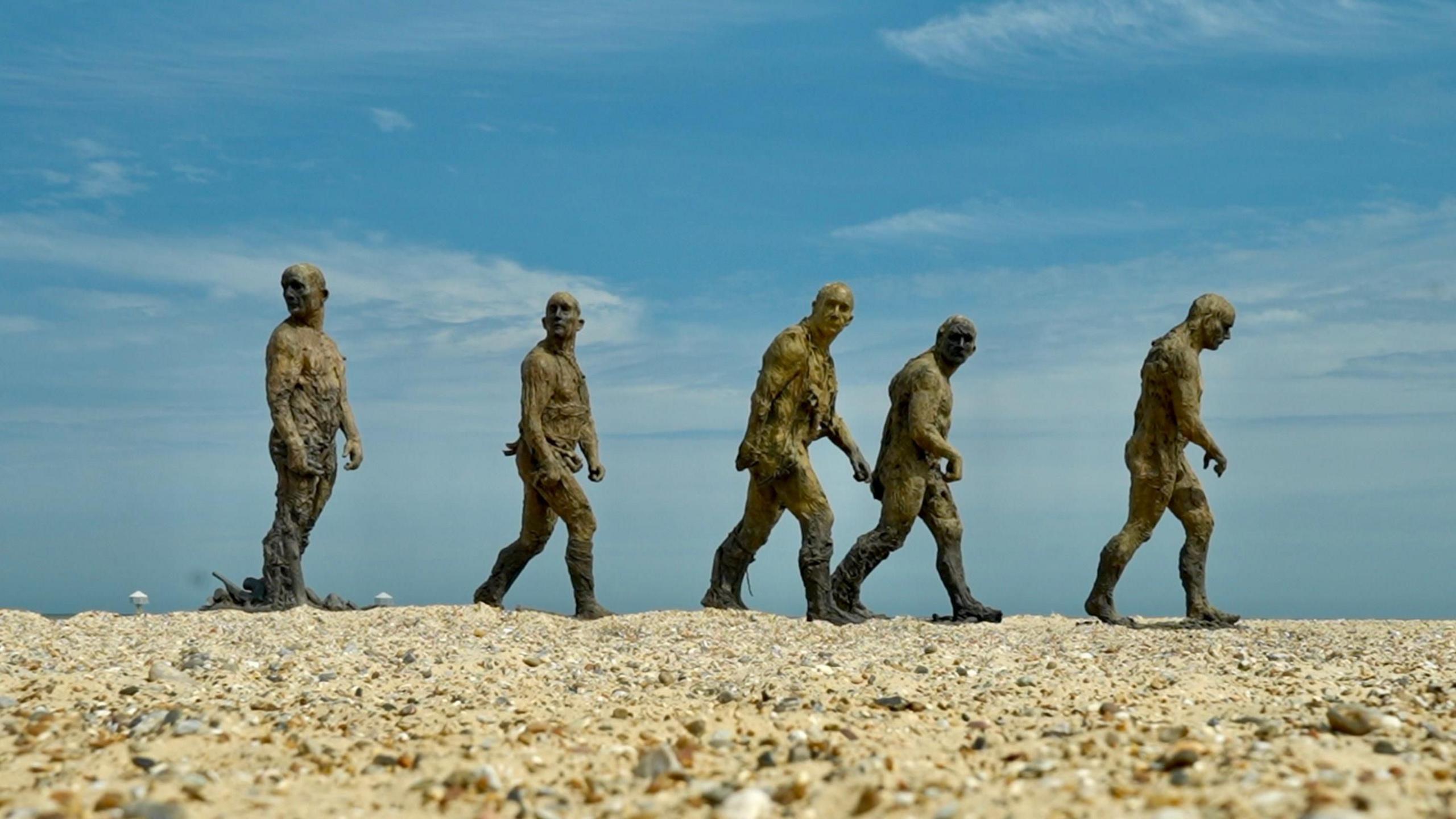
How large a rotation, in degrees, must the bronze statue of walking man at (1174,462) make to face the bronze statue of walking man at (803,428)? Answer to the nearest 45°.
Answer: approximately 135° to its right

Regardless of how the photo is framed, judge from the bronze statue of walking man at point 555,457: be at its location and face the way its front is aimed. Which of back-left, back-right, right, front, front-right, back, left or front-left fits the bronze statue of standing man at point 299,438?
back-right

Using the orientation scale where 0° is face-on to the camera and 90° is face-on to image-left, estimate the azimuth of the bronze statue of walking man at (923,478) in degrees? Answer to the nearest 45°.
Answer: approximately 270°

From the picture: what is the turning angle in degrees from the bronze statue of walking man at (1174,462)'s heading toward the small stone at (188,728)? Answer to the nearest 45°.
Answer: approximately 135° to its right

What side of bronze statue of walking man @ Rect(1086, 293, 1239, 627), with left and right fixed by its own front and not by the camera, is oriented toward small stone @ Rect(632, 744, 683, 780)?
right

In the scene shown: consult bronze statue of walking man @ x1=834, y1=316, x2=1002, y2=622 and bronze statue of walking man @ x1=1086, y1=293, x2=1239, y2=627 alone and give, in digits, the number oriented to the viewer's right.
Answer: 2

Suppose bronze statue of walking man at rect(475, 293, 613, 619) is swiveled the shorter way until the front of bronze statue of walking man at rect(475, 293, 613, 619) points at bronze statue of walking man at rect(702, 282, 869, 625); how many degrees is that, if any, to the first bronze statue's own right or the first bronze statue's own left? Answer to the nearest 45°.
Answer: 0° — it already faces it

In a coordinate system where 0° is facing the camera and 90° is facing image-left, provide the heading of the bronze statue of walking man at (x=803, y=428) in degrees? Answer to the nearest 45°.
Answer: approximately 315°

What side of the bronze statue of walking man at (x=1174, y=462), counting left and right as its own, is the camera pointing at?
right

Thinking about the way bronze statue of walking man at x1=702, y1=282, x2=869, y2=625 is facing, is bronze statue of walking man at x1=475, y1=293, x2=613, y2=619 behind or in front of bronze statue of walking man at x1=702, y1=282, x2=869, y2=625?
behind

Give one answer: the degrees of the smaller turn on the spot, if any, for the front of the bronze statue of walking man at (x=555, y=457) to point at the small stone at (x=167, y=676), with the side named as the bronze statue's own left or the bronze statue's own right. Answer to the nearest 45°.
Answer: approximately 90° to the bronze statue's own right
